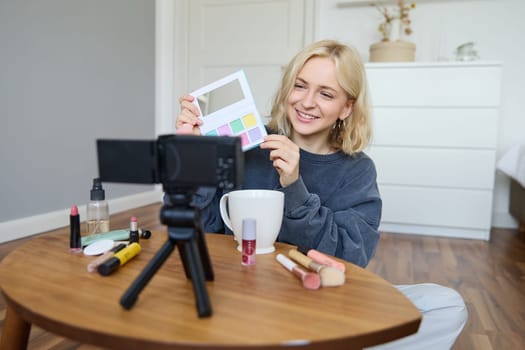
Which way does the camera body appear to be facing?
away from the camera

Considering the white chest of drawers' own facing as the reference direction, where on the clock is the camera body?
The camera body is roughly at 12 o'clock from the white chest of drawers.

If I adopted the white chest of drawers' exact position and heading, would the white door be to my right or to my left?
on my right

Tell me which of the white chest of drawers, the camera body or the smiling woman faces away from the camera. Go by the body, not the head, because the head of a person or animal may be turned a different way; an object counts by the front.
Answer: the camera body

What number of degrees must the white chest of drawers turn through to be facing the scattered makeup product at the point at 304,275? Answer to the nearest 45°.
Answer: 0° — it already faces it

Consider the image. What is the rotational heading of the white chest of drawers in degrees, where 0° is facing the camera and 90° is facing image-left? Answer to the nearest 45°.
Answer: approximately 0°

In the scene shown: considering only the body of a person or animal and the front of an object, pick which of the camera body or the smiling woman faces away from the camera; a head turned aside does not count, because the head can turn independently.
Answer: the camera body

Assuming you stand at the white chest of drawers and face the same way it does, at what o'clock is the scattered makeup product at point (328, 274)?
The scattered makeup product is roughly at 12 o'clock from the white chest of drawers.
